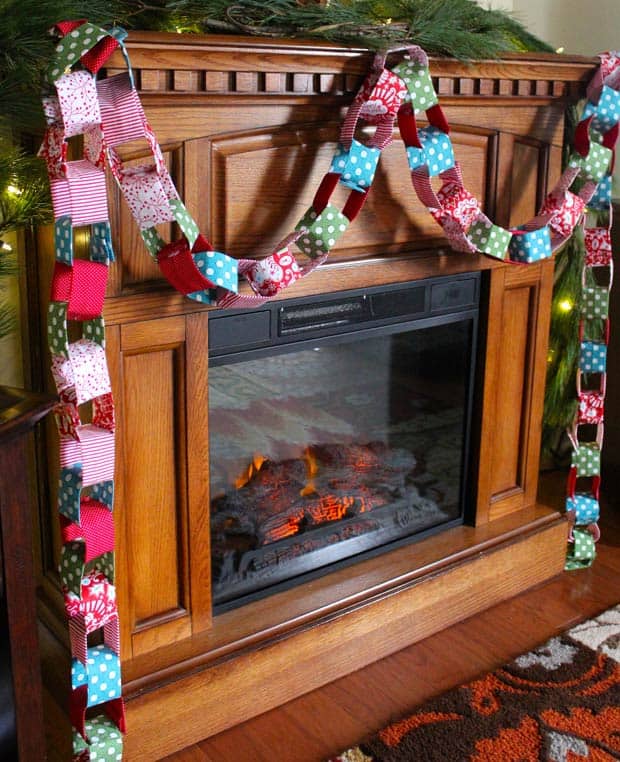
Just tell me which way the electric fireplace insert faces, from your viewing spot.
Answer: facing the viewer and to the right of the viewer

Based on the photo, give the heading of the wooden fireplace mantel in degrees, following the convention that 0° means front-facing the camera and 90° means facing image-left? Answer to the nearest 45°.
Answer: approximately 315°
